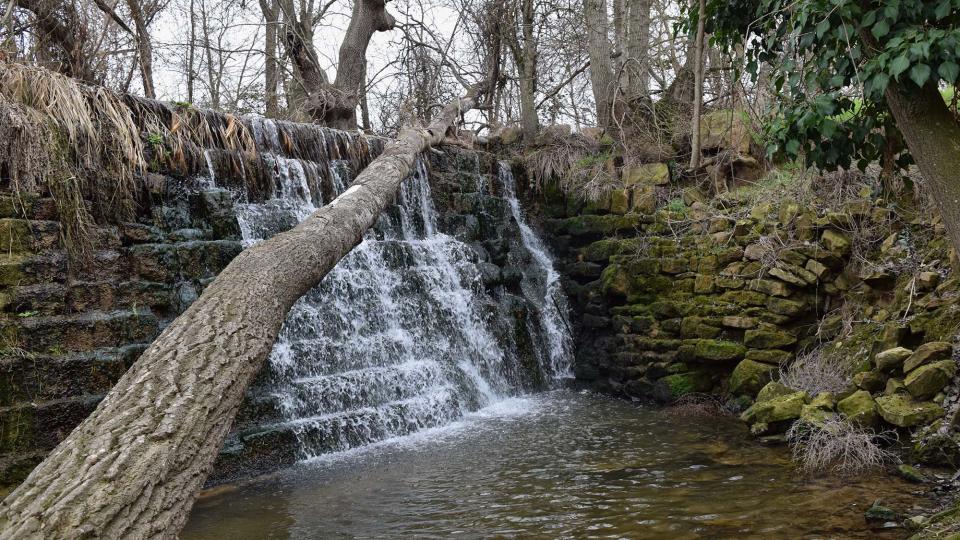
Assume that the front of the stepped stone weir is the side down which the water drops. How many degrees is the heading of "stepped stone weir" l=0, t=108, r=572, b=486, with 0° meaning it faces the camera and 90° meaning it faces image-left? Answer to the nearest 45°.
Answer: approximately 315°

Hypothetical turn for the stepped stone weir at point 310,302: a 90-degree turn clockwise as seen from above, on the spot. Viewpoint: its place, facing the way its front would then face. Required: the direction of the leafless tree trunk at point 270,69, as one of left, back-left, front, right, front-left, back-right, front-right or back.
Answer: back-right

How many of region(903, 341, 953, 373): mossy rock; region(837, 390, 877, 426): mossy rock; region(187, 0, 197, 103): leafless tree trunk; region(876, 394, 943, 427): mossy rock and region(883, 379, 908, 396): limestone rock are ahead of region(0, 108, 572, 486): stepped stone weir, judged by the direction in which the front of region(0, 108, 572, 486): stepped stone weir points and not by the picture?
4

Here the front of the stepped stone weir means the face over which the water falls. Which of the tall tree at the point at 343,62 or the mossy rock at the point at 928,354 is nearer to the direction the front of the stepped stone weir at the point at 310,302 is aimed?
the mossy rock

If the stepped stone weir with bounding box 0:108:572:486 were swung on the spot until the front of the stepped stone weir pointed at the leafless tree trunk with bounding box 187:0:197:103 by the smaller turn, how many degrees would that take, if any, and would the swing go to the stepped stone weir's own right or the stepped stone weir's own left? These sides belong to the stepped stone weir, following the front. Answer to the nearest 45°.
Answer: approximately 135° to the stepped stone weir's own left
